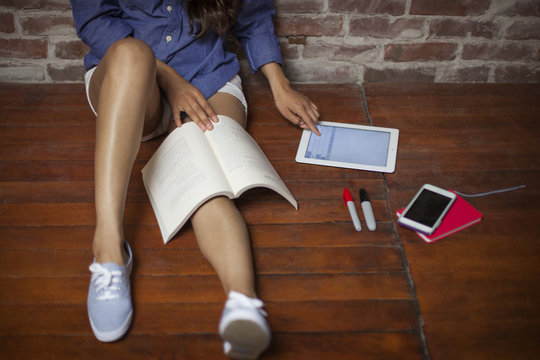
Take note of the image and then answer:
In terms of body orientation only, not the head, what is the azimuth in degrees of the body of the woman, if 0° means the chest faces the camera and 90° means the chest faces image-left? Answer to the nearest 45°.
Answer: approximately 0°
